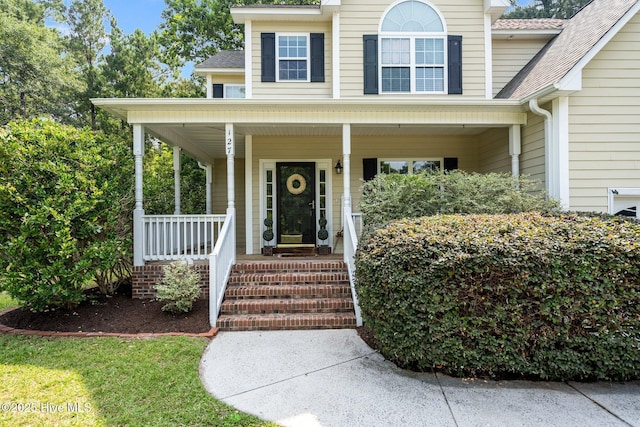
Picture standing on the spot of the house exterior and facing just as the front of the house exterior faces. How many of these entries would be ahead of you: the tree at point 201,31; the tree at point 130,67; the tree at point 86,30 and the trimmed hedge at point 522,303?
1

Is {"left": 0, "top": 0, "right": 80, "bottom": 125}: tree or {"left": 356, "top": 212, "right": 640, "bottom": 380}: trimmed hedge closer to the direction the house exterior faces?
the trimmed hedge

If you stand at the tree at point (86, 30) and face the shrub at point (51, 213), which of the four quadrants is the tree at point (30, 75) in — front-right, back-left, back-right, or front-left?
front-right

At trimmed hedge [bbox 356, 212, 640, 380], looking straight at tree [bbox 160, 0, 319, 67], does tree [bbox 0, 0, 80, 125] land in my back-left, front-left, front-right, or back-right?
front-left

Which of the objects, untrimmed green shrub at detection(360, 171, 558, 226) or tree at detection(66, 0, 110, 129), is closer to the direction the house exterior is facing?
the untrimmed green shrub

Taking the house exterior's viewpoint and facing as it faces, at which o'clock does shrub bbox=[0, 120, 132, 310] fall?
The shrub is roughly at 2 o'clock from the house exterior.

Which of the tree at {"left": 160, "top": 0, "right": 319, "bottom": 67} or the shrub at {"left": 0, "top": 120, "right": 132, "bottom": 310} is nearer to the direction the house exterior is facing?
the shrub

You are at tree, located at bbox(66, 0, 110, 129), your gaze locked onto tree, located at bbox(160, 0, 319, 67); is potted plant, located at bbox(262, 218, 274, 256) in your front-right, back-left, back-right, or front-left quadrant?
front-right

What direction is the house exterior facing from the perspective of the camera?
toward the camera

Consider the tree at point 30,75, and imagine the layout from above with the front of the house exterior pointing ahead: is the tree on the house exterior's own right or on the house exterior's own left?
on the house exterior's own right

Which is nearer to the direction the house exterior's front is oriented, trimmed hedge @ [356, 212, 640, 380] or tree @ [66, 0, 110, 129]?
the trimmed hedge

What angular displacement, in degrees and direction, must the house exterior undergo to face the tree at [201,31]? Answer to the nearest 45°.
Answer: approximately 135° to its right

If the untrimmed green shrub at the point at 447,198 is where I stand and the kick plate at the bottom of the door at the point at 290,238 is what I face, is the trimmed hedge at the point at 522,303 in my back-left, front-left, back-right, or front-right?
back-left

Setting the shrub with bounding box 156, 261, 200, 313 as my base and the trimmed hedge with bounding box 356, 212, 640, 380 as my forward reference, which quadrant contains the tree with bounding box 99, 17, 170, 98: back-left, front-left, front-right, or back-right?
back-left

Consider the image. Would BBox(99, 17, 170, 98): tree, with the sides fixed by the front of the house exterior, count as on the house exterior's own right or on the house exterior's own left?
on the house exterior's own right
